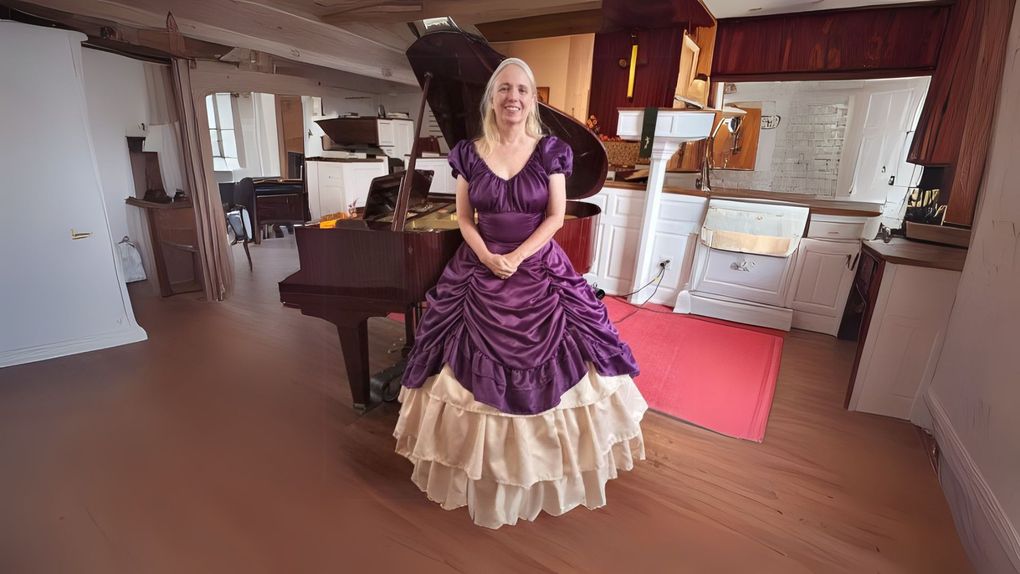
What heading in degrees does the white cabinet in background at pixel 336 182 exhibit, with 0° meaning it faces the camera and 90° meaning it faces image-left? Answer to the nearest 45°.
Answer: approximately 0°

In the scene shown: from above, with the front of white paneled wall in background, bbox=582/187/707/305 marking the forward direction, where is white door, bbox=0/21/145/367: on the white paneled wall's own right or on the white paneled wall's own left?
on the white paneled wall's own right

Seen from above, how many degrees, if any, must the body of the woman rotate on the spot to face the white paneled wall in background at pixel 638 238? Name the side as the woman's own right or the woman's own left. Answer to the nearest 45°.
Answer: approximately 135° to the woman's own left

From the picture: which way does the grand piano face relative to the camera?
to the viewer's left

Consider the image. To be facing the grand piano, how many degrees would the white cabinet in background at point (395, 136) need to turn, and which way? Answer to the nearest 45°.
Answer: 0° — it already faces it

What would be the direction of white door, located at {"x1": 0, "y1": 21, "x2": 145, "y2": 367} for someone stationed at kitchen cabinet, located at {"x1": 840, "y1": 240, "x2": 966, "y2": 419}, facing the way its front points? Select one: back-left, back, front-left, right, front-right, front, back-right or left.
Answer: front-left

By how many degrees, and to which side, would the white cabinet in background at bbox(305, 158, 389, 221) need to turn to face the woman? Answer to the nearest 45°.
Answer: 0° — it already faces them

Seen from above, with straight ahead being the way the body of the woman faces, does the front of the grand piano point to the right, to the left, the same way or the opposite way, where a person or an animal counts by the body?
to the right

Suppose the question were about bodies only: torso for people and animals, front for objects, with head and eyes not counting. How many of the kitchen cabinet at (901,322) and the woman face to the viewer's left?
1

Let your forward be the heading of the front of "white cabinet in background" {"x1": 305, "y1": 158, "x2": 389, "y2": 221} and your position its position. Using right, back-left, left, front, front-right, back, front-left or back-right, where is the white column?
front-left

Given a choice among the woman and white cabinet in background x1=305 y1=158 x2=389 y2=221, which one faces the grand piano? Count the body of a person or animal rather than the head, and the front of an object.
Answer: the white cabinet in background

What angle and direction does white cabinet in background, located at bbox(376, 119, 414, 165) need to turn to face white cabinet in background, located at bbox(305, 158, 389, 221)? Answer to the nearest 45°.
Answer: approximately 45° to its right
